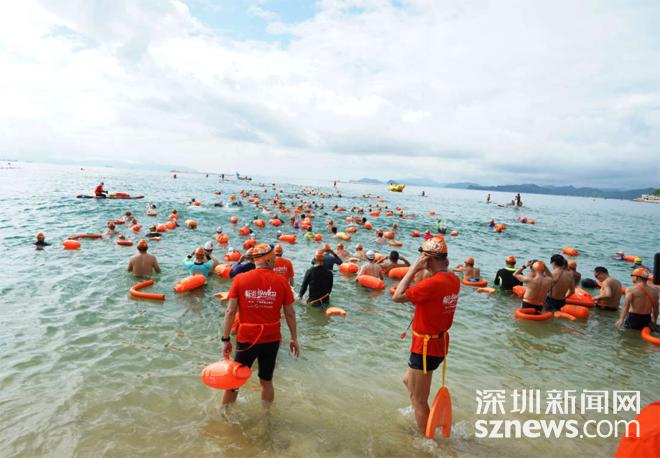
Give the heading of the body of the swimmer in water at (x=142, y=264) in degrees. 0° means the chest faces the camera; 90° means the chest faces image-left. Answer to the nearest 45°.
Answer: approximately 180°

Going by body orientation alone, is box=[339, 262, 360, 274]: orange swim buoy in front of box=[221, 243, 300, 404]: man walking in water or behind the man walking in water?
in front

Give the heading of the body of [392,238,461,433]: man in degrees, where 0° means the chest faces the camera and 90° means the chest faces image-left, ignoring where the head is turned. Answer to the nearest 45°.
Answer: approximately 135°

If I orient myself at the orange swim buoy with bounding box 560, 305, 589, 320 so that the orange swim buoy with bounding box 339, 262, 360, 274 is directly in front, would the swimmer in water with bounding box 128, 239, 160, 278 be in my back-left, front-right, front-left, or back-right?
front-left

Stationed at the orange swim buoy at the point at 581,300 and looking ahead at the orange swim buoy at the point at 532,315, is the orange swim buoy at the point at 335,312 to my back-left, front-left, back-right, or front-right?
front-right

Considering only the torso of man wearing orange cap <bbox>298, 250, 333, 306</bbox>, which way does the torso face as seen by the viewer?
away from the camera

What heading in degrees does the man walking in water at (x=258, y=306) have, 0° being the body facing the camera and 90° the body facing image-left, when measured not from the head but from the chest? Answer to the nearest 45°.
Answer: approximately 180°

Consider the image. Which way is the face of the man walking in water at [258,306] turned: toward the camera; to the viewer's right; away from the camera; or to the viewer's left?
away from the camera

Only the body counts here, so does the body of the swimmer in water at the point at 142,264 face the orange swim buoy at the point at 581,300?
no

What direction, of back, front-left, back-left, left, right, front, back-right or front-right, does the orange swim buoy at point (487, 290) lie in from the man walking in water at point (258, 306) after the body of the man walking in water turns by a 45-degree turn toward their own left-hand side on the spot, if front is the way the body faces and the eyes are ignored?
right

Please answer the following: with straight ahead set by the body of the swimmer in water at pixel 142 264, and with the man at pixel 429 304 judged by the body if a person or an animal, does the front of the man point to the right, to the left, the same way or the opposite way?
the same way

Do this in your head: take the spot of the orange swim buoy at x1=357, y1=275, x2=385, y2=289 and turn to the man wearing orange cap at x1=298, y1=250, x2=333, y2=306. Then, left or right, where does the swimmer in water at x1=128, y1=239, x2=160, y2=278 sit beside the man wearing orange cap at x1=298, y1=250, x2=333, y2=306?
right

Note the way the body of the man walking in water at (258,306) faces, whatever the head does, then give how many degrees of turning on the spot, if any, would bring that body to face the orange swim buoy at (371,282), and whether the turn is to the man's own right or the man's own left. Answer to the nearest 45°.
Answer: approximately 45° to the man's own right

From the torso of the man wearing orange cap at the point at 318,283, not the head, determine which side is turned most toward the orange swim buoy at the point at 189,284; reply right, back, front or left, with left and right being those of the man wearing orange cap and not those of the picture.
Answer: left

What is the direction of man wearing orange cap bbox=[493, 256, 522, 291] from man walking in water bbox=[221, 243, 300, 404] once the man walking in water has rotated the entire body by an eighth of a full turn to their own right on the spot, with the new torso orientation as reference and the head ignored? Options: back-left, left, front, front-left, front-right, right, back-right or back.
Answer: front

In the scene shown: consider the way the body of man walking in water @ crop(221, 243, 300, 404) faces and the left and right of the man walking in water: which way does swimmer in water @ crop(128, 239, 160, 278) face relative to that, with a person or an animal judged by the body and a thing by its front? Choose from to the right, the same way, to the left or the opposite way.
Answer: the same way

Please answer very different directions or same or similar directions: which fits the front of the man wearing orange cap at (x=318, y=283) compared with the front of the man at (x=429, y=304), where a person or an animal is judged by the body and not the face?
same or similar directions

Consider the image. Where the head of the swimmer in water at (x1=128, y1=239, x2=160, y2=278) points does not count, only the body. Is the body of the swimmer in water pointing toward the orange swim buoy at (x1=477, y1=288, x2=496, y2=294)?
no

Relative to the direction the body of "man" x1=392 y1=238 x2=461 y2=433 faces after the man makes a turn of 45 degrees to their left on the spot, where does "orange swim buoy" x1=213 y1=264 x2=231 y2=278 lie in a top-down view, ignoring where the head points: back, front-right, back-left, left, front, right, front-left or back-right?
front-right

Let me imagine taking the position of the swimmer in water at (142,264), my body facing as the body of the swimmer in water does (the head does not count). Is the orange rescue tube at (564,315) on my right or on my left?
on my right
